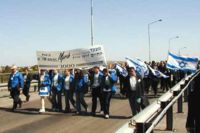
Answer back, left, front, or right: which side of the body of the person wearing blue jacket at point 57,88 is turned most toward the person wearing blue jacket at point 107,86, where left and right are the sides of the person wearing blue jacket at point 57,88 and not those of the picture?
left

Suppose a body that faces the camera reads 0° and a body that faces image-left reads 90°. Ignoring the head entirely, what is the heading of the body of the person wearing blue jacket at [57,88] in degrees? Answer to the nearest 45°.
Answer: approximately 45°

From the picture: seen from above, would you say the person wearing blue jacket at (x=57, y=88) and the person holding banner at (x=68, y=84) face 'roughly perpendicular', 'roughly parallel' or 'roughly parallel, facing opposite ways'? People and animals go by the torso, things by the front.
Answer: roughly parallel

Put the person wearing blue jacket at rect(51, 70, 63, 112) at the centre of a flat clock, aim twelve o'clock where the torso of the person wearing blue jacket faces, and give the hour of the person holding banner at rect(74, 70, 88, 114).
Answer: The person holding banner is roughly at 9 o'clock from the person wearing blue jacket.

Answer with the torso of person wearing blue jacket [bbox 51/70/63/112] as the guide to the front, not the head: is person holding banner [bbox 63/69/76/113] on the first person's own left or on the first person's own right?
on the first person's own left

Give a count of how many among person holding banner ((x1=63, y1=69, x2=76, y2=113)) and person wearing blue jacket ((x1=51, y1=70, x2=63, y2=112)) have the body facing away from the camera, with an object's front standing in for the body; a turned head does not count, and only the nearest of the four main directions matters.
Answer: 0

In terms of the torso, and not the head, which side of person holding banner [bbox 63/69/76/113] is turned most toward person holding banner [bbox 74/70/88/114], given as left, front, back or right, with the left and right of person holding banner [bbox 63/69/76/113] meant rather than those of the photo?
left

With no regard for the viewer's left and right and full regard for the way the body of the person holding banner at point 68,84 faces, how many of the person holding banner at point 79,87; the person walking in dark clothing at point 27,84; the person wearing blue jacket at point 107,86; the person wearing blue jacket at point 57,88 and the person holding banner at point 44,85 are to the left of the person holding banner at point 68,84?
2

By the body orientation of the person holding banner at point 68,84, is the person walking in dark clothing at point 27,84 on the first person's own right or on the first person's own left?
on the first person's own right

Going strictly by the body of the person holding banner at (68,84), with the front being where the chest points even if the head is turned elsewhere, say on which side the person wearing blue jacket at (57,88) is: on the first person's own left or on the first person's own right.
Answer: on the first person's own right

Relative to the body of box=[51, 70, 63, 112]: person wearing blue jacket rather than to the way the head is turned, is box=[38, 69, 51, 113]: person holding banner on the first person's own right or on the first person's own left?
on the first person's own right

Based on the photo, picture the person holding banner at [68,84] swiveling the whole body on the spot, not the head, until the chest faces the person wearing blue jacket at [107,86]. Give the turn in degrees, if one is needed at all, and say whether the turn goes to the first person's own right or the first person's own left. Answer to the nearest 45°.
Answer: approximately 90° to the first person's own left

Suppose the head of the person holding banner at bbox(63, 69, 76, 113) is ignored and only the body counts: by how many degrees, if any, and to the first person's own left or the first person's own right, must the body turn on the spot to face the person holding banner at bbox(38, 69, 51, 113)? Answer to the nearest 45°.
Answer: approximately 90° to the first person's own right

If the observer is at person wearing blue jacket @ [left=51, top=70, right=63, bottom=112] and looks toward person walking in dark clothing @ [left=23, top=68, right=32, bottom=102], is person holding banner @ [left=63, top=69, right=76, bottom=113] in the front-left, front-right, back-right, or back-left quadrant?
back-right

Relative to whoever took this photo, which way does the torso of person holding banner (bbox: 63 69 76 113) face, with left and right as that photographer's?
facing the viewer and to the left of the viewer
